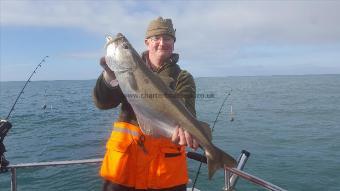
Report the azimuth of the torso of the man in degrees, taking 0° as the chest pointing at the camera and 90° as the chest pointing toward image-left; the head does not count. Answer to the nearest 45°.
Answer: approximately 0°
